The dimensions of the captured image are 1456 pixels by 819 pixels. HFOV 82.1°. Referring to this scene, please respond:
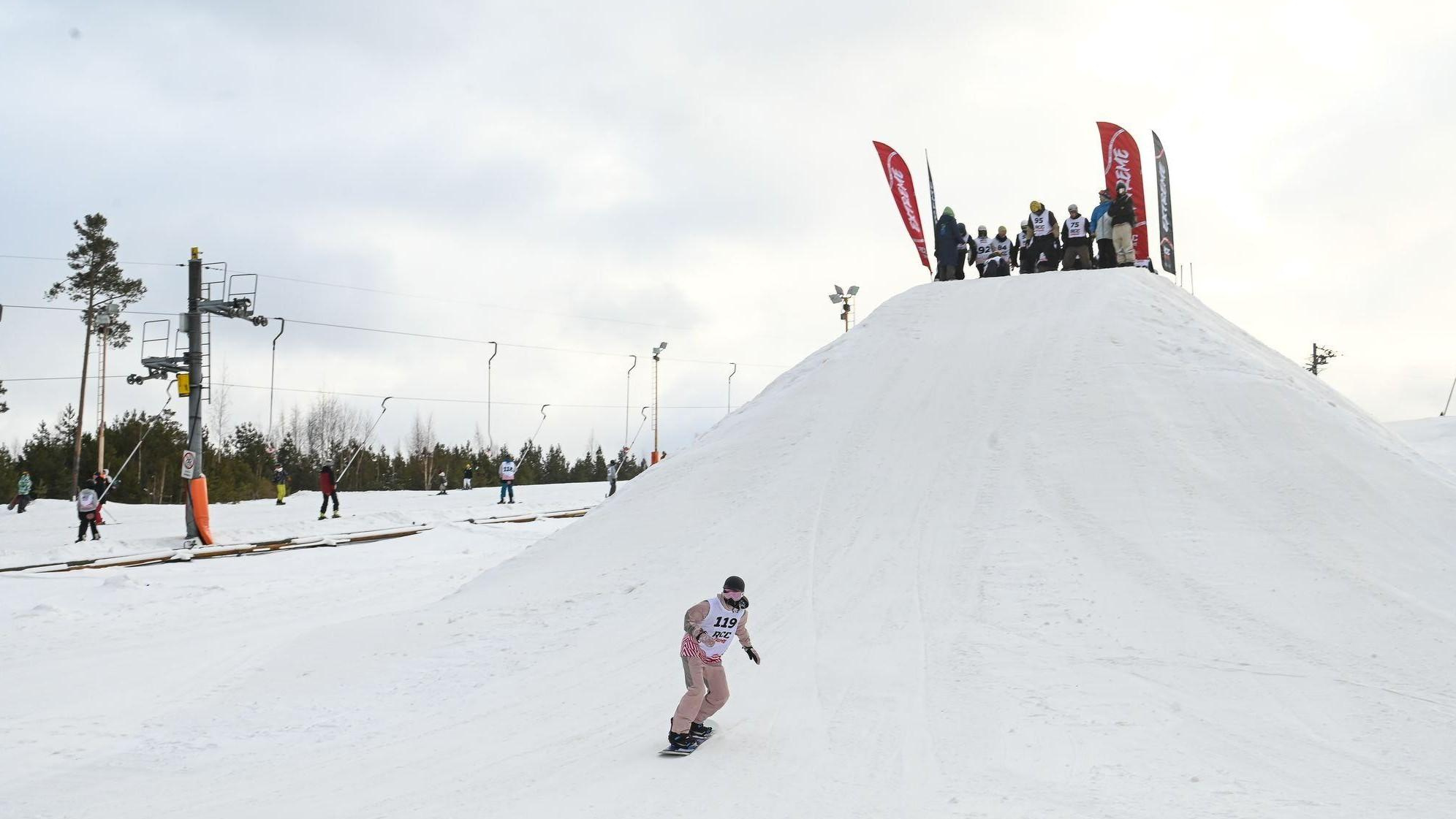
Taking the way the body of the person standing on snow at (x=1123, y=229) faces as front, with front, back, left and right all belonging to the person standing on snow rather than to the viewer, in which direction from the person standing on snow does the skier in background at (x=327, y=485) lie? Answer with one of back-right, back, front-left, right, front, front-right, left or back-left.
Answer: right

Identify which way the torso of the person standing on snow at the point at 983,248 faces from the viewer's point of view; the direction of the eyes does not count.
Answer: toward the camera

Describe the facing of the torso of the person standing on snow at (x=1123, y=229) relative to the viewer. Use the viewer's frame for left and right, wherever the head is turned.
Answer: facing the viewer

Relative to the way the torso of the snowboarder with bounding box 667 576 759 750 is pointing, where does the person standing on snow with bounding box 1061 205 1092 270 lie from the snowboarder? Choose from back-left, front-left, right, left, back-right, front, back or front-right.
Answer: left

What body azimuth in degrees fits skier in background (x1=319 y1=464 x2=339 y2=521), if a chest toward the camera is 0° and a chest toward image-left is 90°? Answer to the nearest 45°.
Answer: approximately 225°

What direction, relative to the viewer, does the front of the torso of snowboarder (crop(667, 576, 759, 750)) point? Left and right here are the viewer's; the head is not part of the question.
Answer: facing the viewer and to the right of the viewer

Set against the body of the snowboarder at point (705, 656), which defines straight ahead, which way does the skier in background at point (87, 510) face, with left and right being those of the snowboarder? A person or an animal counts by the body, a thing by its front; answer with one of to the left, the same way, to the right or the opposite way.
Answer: the opposite way

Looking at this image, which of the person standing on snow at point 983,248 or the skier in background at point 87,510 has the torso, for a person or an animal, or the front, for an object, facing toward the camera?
the person standing on snow

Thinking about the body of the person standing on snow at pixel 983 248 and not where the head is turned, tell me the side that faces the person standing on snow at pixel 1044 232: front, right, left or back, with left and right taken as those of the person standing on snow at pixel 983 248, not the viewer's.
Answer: left

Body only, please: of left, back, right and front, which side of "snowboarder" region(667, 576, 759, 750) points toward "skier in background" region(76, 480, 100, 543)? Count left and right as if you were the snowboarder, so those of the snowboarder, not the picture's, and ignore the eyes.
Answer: back

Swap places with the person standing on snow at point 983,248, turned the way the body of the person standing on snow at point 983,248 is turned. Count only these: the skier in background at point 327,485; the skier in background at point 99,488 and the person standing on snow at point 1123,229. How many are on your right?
2

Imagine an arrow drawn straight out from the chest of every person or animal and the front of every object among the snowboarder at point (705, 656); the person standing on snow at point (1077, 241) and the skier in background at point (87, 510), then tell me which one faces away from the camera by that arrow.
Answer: the skier in background
